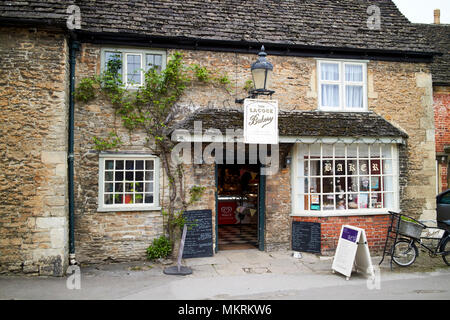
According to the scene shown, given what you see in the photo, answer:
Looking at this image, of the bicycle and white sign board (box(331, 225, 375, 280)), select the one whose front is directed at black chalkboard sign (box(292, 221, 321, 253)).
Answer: the bicycle

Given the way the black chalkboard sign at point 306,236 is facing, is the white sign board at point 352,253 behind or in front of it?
in front

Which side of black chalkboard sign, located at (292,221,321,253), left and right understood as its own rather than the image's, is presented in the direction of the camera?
front

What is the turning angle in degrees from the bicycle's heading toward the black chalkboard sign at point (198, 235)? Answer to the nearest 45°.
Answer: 0° — it already faces it

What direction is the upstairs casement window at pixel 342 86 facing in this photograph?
toward the camera

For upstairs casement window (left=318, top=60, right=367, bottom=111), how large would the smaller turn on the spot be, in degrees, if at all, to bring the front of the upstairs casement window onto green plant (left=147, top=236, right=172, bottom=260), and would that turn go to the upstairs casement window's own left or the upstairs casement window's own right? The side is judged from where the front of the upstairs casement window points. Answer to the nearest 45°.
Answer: approximately 45° to the upstairs casement window's own right

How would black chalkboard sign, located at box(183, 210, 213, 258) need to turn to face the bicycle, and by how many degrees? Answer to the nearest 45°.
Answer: approximately 90° to its left

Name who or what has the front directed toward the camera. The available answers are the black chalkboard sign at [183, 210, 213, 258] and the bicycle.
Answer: the black chalkboard sign

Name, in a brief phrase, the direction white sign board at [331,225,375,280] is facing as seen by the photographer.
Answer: facing the viewer and to the left of the viewer

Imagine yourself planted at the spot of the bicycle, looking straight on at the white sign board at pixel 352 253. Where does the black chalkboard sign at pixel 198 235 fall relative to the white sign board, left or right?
right

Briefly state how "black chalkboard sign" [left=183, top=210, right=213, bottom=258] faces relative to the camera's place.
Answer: facing the viewer

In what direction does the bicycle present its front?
to the viewer's left

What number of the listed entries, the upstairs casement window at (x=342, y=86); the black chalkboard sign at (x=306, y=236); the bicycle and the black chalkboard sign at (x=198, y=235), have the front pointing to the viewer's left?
1

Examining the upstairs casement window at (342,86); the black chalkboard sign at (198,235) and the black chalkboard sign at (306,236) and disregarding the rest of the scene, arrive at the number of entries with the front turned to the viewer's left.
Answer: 0
